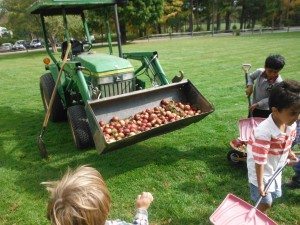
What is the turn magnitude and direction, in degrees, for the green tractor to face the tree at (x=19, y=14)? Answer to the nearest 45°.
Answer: approximately 135° to its left

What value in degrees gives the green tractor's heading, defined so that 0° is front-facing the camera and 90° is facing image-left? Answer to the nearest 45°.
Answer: approximately 315°

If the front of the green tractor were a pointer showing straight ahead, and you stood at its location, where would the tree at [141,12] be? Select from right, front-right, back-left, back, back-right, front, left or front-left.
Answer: back-left

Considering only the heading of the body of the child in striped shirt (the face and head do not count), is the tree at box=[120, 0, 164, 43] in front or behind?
behind
